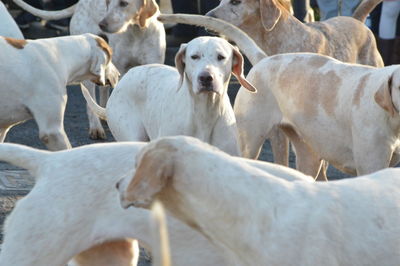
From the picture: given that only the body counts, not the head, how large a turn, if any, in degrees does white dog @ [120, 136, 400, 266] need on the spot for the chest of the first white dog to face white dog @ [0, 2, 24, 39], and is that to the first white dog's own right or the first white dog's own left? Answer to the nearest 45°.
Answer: approximately 45° to the first white dog's own right

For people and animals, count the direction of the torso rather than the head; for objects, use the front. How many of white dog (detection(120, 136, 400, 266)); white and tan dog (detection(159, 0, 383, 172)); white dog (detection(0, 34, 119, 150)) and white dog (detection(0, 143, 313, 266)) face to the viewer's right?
2

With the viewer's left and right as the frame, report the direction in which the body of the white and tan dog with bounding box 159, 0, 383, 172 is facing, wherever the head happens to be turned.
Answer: facing to the left of the viewer

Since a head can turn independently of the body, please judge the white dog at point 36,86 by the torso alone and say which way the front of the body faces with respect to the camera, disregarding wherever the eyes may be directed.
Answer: to the viewer's right

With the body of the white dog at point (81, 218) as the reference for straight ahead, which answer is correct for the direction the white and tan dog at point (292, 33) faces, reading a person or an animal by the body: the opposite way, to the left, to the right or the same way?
the opposite way

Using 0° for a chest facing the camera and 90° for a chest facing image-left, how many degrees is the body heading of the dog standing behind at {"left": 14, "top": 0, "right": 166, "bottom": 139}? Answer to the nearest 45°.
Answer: approximately 315°

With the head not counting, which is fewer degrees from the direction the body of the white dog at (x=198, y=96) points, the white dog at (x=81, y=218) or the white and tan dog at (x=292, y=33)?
the white dog

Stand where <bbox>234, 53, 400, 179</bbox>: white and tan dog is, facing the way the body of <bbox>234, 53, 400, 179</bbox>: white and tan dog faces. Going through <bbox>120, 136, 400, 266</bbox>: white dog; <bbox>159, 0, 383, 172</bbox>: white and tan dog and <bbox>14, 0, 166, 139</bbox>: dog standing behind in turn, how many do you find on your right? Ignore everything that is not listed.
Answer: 1

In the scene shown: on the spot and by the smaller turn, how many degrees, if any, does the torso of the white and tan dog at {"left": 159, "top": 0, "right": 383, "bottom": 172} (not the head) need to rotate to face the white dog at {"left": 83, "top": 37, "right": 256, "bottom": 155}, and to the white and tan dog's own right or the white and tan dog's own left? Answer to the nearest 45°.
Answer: approximately 90° to the white and tan dog's own left

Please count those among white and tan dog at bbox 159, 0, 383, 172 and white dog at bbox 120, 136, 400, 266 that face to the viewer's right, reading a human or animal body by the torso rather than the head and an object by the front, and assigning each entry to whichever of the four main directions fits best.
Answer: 0

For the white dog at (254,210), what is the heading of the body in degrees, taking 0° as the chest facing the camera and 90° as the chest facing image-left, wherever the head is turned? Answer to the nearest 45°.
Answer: approximately 90°

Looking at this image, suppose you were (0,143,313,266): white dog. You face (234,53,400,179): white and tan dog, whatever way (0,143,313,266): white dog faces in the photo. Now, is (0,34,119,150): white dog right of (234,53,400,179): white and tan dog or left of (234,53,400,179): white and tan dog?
left

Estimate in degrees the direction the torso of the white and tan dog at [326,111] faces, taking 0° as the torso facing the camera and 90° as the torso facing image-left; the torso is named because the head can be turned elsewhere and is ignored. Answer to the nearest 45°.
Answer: approximately 270°

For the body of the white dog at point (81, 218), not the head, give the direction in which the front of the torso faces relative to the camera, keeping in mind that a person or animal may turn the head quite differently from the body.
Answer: to the viewer's right

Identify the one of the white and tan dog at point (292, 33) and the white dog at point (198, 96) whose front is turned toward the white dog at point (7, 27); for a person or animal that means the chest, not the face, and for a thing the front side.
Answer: the white and tan dog at point (292, 33)

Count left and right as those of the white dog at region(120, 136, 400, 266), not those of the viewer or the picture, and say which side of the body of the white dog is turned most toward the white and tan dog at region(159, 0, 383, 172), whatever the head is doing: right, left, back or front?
right

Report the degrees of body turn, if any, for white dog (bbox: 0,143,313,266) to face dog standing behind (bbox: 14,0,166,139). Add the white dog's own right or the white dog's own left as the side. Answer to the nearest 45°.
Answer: approximately 90° to the white dog's own left
